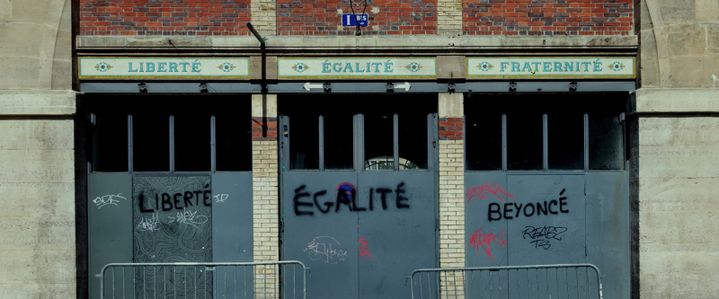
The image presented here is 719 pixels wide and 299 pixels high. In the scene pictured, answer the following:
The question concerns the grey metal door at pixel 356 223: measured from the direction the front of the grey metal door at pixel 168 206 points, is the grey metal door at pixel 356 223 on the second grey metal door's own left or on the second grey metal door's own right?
on the second grey metal door's own left

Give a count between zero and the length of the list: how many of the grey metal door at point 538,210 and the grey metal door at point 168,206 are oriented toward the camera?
2

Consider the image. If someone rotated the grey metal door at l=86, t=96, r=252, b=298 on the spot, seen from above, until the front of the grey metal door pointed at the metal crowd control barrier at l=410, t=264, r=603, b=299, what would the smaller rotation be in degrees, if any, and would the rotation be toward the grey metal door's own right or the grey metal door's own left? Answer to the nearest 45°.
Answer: approximately 90° to the grey metal door's own left

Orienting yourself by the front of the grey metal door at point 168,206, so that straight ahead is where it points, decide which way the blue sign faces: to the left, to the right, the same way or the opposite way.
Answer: the same way

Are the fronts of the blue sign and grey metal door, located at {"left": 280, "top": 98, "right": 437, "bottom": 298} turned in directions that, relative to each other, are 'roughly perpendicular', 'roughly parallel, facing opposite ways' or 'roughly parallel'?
roughly parallel

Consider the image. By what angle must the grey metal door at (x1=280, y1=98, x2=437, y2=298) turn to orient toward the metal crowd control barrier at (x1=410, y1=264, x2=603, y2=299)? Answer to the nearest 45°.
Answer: approximately 90° to its left

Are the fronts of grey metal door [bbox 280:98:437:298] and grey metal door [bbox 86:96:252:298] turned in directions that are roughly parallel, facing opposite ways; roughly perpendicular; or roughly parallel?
roughly parallel

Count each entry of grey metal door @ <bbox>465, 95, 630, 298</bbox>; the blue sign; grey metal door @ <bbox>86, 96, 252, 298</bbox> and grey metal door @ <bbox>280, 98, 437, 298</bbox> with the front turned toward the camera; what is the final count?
4

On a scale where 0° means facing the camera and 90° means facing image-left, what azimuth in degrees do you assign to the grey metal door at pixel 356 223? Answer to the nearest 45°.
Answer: approximately 0°

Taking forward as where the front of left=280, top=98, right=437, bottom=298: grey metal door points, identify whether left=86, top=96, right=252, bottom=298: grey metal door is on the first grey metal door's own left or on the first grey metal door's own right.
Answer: on the first grey metal door's own right

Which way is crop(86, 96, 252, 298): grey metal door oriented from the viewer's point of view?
toward the camera

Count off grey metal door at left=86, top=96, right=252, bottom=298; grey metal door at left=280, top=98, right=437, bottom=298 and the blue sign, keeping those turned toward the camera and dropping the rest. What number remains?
3

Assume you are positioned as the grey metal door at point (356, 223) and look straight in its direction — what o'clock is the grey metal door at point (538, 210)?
the grey metal door at point (538, 210) is roughly at 9 o'clock from the grey metal door at point (356, 223).

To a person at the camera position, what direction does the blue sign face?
facing the viewer
